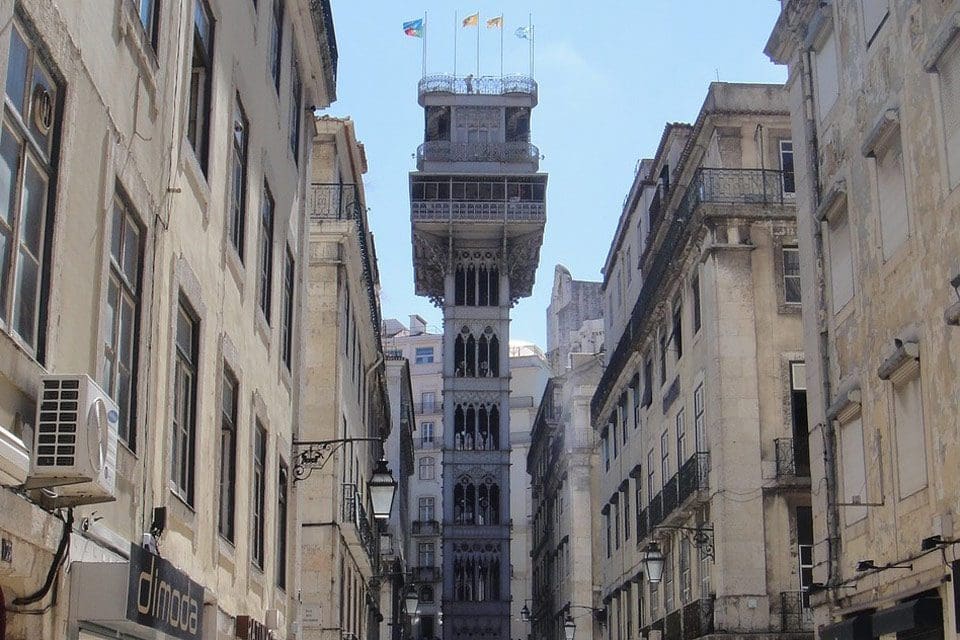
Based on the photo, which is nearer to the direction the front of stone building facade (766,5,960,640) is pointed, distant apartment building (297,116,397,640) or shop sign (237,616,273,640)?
the shop sign

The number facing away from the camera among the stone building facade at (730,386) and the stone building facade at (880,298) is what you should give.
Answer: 0

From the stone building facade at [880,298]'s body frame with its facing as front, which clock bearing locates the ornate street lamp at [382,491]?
The ornate street lamp is roughly at 1 o'clock from the stone building facade.

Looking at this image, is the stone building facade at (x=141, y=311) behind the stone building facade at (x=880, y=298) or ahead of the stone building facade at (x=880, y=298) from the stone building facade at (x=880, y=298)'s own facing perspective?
ahead

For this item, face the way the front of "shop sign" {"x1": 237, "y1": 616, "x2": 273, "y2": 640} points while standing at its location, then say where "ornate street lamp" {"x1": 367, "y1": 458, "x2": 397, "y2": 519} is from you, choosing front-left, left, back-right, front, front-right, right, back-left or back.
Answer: left

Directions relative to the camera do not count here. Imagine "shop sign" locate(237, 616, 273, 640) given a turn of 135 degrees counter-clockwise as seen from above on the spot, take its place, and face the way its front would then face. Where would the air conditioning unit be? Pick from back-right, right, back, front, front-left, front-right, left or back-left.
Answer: back

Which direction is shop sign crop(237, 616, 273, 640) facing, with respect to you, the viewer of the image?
facing the viewer and to the right of the viewer

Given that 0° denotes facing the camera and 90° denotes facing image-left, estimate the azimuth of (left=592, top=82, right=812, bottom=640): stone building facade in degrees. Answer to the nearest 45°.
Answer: approximately 45°

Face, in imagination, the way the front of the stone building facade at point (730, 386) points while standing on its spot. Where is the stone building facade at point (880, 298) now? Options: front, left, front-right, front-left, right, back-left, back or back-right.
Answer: front-left

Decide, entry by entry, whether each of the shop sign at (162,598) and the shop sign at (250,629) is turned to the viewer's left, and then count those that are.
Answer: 0

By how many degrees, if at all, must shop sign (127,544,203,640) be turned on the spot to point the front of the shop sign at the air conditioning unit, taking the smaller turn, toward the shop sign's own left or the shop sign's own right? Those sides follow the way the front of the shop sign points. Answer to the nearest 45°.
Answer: approximately 45° to the shop sign's own right
